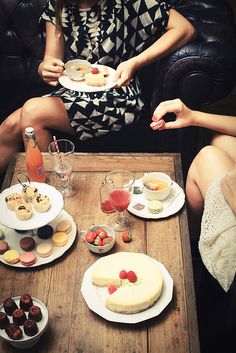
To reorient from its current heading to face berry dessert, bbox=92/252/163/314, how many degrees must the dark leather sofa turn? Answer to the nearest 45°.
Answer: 0° — it already faces it

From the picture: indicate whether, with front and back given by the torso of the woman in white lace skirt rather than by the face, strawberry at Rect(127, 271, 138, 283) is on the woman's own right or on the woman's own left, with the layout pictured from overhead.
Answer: on the woman's own left

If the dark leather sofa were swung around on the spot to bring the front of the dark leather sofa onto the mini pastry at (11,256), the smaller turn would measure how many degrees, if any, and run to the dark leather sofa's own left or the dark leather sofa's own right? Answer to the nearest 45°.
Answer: approximately 45° to the dark leather sofa's own right

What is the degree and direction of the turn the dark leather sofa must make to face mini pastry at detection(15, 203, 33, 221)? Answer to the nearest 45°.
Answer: approximately 45° to its right

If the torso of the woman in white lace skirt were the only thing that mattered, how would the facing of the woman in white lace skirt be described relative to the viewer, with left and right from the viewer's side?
facing to the left of the viewer

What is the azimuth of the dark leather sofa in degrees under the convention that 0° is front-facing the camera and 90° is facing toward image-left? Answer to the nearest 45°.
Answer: approximately 0°

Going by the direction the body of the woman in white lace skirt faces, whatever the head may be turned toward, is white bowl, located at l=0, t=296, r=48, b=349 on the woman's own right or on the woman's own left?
on the woman's own left

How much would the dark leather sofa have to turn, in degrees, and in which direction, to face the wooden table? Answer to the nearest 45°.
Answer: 0° — it already faces it
